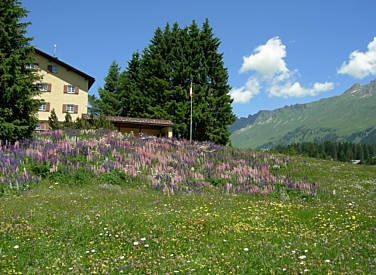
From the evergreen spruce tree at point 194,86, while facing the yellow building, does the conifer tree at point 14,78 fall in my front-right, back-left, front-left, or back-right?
front-left

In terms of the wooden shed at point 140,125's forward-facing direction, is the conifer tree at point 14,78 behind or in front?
in front

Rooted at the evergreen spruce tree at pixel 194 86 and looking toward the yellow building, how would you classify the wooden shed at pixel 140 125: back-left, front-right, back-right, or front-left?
front-left

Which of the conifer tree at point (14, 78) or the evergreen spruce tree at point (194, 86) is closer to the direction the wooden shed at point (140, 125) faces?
the conifer tree

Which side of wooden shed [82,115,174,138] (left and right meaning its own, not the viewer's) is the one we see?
front

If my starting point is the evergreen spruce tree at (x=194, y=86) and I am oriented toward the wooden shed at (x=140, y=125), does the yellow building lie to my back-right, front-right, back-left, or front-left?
front-right

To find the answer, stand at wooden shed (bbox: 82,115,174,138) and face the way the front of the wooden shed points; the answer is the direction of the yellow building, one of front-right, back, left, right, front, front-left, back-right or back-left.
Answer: back-right

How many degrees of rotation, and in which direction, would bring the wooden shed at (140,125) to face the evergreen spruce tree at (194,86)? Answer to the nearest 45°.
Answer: approximately 135° to its left
